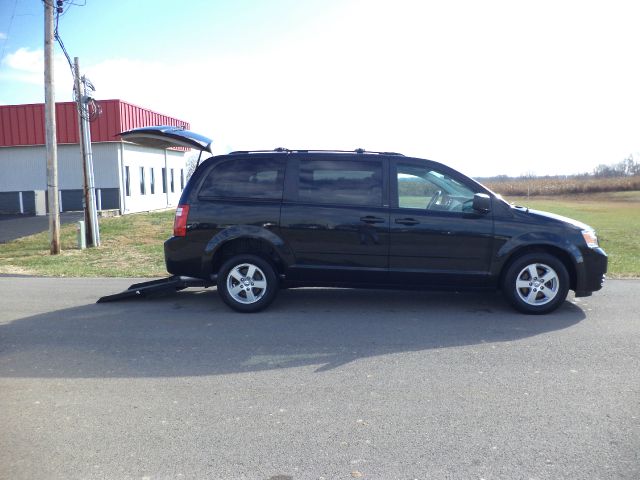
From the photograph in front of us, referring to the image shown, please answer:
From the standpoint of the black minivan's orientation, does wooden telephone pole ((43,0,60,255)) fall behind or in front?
behind

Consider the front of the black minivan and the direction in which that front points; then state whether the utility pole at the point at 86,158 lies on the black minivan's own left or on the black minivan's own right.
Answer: on the black minivan's own left

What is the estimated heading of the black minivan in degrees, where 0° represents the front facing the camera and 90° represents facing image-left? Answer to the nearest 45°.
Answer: approximately 270°

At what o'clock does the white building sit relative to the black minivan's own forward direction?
The white building is roughly at 8 o'clock from the black minivan.
